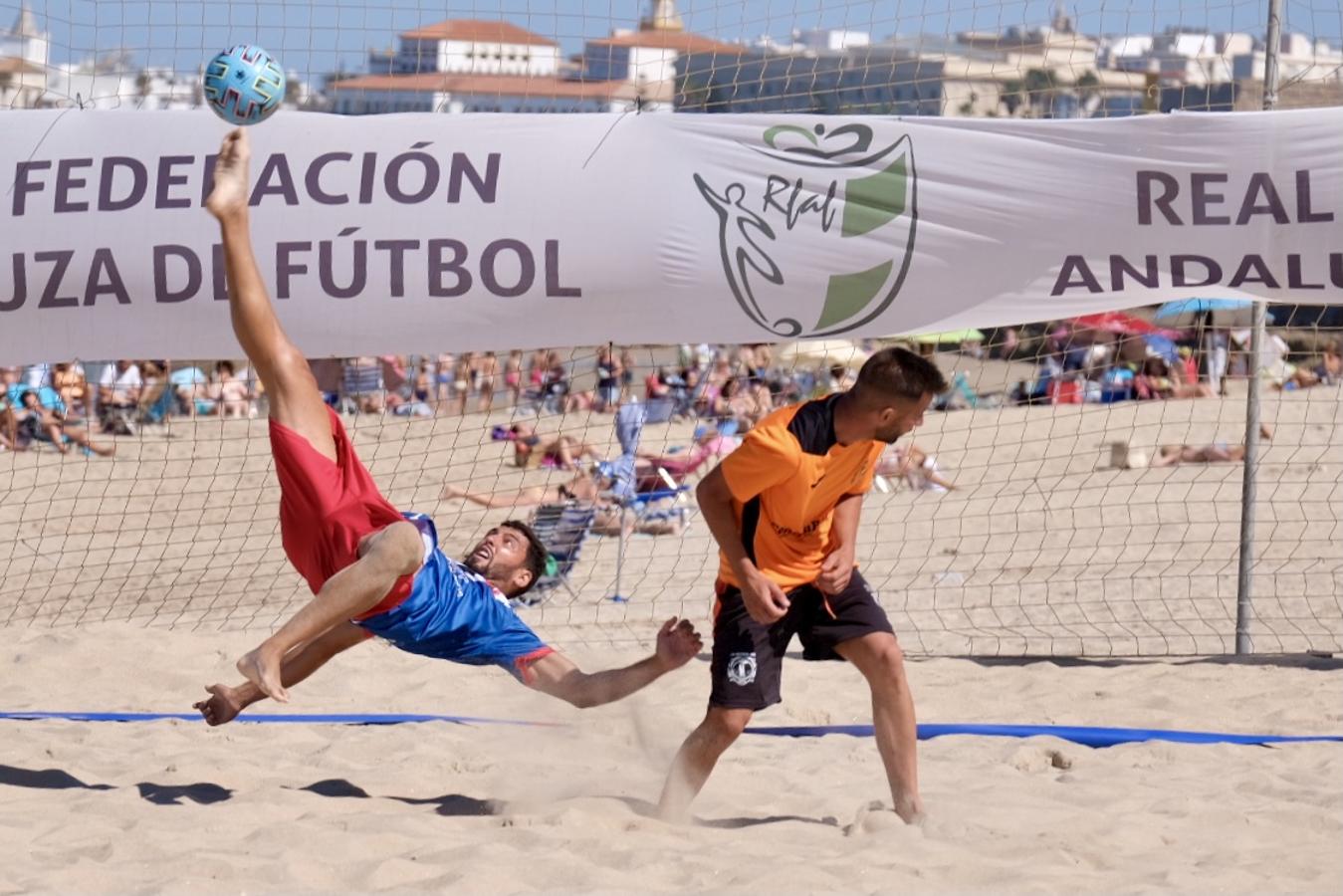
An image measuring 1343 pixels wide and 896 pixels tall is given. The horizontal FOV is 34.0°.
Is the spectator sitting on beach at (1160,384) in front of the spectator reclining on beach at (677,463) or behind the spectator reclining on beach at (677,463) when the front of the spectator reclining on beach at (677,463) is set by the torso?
behind

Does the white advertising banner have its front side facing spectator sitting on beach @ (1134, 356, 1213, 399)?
no

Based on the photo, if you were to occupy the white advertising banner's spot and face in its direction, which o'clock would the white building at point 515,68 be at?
The white building is roughly at 5 o'clock from the white advertising banner.

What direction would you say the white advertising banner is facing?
toward the camera

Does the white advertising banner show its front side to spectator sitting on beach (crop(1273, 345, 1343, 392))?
no

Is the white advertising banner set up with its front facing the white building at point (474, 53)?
no

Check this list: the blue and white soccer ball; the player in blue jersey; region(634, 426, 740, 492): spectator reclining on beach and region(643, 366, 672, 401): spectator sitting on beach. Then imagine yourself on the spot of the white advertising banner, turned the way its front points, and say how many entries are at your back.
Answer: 2
